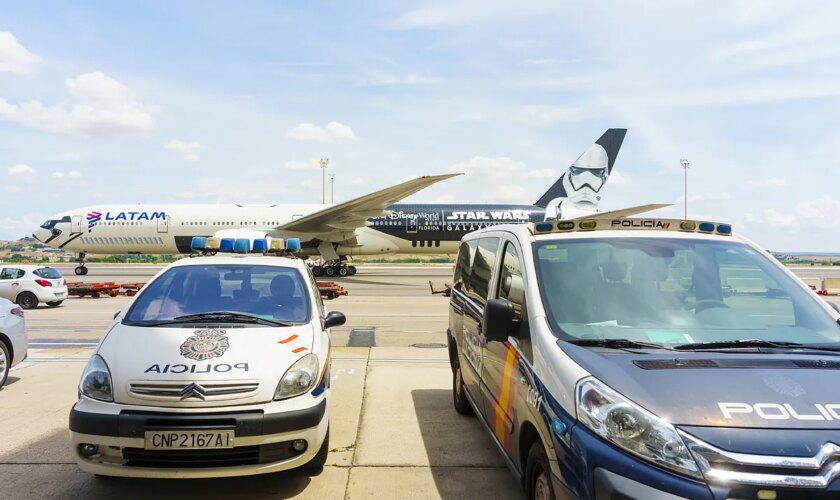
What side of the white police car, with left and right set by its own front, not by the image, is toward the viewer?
front

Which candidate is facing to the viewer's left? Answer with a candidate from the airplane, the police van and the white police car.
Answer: the airplane

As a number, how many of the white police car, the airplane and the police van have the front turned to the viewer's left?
1

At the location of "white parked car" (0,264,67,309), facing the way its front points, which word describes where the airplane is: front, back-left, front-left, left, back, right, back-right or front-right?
right

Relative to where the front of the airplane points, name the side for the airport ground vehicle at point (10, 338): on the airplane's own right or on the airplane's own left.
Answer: on the airplane's own left

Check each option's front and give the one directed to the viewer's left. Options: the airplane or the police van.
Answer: the airplane

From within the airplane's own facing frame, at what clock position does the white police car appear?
The white police car is roughly at 9 o'clock from the airplane.

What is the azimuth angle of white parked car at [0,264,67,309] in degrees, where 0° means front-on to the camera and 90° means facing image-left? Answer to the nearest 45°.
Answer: approximately 135°

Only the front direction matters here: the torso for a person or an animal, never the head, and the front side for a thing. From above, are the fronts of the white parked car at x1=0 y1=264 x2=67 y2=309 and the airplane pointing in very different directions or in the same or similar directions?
same or similar directions

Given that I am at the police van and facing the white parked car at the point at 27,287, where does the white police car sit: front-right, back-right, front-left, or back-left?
front-left

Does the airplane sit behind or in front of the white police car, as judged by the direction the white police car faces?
behind

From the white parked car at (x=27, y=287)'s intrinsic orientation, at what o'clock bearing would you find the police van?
The police van is roughly at 7 o'clock from the white parked car.

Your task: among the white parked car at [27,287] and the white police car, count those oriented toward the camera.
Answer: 1

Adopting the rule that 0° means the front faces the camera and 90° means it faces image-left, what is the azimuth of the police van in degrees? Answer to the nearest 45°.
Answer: approximately 315°

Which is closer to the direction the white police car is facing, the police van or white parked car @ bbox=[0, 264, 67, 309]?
the police van

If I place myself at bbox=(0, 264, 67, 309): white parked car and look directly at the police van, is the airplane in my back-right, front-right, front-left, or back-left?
back-left

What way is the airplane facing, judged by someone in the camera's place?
facing to the left of the viewer
